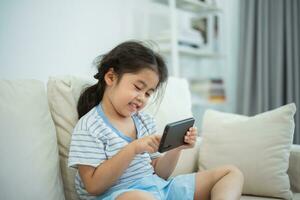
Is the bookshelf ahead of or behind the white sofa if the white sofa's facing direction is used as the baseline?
behind

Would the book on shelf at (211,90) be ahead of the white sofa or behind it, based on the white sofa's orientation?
behind

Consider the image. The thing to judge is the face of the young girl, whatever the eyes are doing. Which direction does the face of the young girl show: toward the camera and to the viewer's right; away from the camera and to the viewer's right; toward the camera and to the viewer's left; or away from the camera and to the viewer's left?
toward the camera and to the viewer's right

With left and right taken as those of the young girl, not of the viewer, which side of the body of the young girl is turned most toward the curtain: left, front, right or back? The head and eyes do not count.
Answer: left

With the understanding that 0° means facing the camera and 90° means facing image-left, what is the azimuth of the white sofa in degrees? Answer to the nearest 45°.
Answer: approximately 0°

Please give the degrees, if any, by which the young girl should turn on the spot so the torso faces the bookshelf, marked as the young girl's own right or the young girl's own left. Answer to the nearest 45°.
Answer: approximately 135° to the young girl's own left

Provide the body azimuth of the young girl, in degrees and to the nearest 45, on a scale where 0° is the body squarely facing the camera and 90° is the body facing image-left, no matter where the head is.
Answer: approximately 315°
